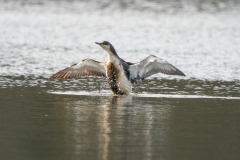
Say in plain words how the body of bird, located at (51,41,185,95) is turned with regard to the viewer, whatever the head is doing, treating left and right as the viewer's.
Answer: facing the viewer and to the left of the viewer
